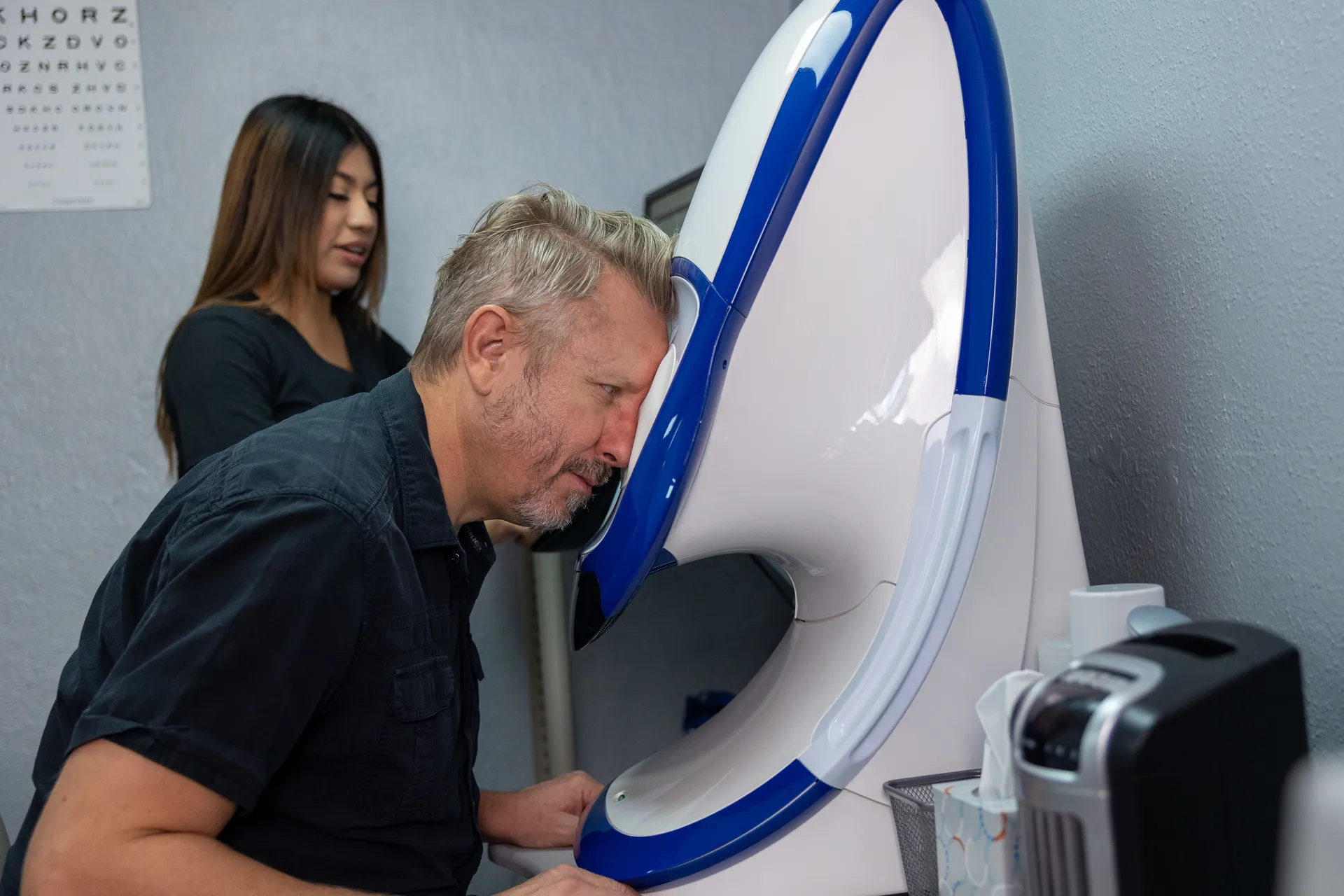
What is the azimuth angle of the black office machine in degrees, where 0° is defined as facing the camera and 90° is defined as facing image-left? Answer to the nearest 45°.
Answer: approximately 45°

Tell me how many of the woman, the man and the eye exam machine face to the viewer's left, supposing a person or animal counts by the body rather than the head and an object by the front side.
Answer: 1

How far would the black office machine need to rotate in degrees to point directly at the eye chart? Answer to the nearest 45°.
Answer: approximately 90° to its right

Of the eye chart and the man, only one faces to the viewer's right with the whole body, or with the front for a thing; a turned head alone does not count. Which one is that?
the man

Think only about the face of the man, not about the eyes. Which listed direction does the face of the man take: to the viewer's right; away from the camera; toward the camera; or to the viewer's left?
to the viewer's right

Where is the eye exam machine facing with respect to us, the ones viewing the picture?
facing to the left of the viewer

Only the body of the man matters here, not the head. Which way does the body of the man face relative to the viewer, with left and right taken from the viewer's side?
facing to the right of the viewer
